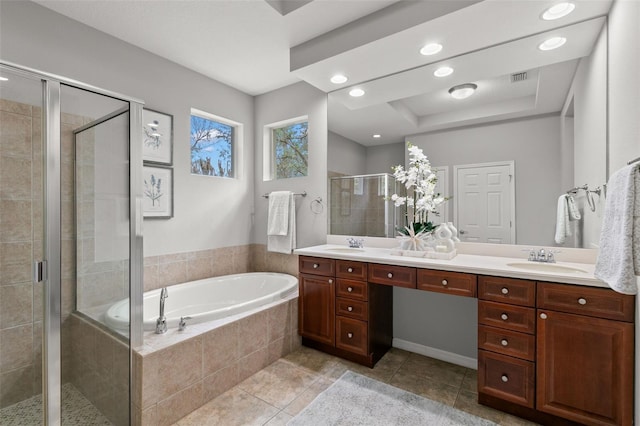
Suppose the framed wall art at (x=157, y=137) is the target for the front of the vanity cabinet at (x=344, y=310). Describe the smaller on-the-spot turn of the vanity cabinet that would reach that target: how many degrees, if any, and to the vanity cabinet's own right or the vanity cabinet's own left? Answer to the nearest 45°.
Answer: approximately 45° to the vanity cabinet's own right

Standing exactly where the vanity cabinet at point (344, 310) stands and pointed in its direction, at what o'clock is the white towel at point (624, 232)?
The white towel is roughly at 9 o'clock from the vanity cabinet.

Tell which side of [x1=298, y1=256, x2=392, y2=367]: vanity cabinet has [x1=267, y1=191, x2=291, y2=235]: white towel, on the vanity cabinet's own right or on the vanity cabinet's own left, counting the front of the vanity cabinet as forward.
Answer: on the vanity cabinet's own right

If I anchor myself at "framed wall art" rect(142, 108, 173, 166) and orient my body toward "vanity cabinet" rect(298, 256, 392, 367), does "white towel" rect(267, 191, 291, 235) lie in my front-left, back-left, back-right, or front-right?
front-left

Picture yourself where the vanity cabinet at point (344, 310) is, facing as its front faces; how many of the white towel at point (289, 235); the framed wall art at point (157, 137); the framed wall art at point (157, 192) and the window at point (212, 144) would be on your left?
0

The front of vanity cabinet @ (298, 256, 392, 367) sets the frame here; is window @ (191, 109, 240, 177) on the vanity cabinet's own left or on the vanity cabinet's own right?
on the vanity cabinet's own right

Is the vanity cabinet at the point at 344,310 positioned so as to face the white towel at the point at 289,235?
no

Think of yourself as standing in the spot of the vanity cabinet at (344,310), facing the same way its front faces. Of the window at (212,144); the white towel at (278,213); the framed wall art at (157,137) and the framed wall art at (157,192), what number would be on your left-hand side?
0

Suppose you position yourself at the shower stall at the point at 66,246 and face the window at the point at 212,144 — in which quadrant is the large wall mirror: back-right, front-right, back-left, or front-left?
front-right

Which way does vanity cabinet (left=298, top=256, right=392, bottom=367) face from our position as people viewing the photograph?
facing the viewer and to the left of the viewer

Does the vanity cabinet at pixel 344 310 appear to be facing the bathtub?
no

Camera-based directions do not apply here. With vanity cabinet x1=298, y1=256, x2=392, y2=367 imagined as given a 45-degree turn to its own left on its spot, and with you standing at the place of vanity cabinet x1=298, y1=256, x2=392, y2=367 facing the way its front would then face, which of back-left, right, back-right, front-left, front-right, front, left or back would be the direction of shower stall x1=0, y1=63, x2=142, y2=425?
front-right
